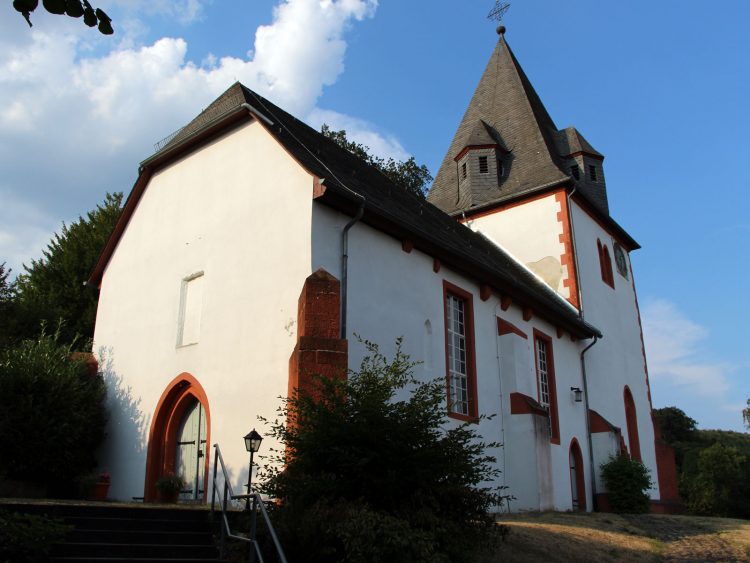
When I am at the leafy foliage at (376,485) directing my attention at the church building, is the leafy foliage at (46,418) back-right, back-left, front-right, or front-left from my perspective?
front-left

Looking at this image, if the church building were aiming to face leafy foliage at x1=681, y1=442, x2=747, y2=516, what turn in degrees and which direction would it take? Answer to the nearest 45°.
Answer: approximately 180°

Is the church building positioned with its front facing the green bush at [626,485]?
no

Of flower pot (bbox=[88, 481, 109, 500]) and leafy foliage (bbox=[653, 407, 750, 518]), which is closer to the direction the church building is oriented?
the flower pot

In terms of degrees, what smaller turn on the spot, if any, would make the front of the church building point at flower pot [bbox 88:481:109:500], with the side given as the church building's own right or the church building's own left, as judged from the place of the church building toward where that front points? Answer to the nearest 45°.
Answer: approximately 45° to the church building's own right

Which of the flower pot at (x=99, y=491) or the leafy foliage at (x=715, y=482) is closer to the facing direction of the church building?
the flower pot

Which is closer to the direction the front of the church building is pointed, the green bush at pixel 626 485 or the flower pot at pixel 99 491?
the flower pot

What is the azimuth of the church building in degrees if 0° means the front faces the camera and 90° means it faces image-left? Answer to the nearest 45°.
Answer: approximately 45°

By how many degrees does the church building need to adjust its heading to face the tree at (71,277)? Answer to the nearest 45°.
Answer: approximately 90° to its right

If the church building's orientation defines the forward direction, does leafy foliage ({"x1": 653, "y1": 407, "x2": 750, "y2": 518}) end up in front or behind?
behind

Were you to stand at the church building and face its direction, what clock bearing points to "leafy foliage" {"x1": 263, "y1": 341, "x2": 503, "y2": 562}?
The leafy foliage is roughly at 10 o'clock from the church building.
